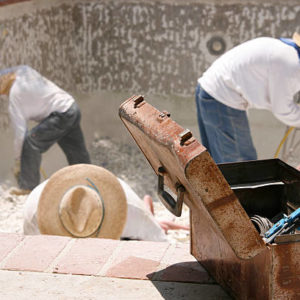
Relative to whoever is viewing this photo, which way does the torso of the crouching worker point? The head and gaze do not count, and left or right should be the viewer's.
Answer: facing the viewer

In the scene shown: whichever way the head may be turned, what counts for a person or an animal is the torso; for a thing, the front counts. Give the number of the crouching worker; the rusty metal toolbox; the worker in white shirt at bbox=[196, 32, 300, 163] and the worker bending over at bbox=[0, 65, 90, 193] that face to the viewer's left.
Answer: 1

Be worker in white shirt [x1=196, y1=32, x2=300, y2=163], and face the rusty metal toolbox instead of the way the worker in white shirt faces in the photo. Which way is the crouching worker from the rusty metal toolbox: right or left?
right

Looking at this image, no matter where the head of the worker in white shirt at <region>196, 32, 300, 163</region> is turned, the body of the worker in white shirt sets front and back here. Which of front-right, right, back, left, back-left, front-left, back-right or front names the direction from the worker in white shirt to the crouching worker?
back-right

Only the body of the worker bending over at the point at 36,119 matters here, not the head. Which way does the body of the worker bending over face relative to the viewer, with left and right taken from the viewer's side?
facing to the left of the viewer

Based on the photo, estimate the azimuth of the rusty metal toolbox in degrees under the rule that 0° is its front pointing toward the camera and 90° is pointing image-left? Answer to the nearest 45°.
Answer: approximately 225°

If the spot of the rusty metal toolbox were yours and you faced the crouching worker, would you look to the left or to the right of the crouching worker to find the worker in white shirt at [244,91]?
right
